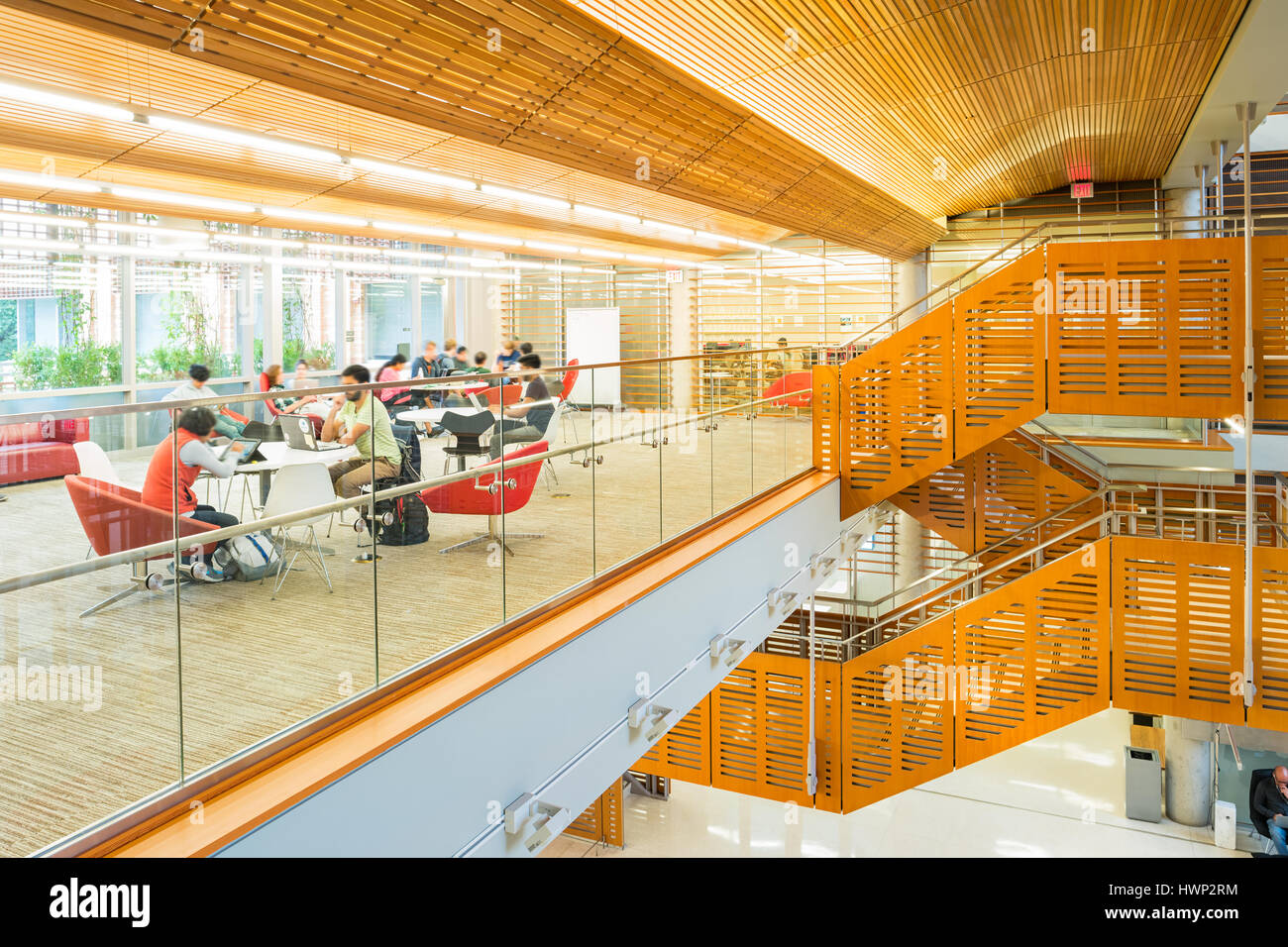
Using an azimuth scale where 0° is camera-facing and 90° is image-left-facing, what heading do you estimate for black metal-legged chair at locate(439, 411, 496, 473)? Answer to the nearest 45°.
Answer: approximately 180°

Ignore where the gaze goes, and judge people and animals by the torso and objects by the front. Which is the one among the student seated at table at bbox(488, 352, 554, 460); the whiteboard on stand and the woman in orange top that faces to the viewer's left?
the student seated at table

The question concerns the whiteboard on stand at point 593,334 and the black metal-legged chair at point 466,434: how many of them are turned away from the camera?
1

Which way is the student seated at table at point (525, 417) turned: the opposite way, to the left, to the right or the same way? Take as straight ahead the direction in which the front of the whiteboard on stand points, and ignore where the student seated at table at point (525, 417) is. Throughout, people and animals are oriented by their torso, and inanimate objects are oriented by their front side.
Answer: to the right

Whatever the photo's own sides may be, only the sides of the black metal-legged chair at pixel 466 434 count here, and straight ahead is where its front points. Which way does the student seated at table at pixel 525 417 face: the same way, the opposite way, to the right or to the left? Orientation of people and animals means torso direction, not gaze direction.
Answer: to the left

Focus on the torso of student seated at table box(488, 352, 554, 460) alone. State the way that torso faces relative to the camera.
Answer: to the viewer's left

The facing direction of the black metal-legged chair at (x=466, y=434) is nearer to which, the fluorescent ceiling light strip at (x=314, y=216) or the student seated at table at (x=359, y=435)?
the fluorescent ceiling light strip

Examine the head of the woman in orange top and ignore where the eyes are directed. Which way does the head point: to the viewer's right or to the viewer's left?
to the viewer's right
